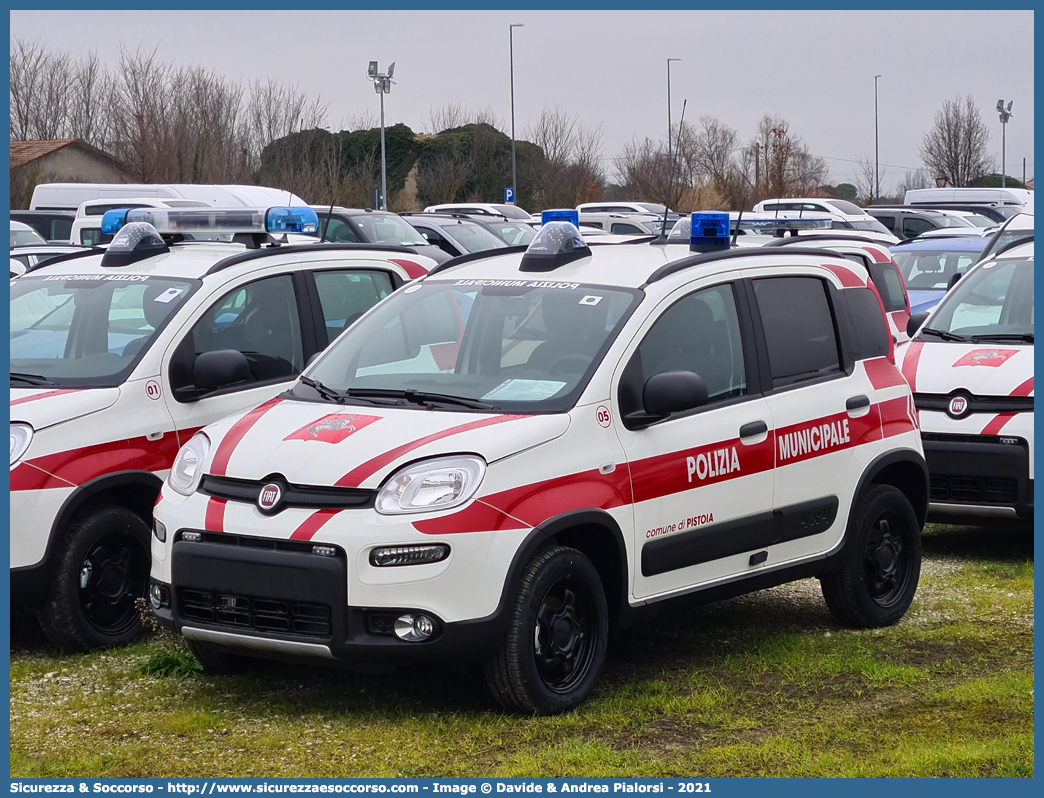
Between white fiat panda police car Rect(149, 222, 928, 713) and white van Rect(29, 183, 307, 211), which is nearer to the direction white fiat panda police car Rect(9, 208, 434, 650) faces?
the white fiat panda police car

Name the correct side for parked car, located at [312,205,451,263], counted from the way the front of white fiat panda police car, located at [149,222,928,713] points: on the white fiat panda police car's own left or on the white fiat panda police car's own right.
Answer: on the white fiat panda police car's own right

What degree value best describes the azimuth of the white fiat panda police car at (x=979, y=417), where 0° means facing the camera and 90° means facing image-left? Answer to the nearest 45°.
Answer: approximately 45°

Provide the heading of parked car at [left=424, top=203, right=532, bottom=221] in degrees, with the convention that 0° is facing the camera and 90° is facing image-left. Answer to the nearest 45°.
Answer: approximately 315°

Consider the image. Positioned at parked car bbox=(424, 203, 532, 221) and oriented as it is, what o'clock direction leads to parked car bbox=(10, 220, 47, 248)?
parked car bbox=(10, 220, 47, 248) is roughly at 2 o'clock from parked car bbox=(424, 203, 532, 221).

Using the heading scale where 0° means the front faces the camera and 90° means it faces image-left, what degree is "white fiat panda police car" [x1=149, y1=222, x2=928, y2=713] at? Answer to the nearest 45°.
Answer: approximately 45°

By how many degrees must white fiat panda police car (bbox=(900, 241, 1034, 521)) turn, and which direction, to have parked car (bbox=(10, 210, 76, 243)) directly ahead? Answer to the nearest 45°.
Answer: approximately 90° to its right

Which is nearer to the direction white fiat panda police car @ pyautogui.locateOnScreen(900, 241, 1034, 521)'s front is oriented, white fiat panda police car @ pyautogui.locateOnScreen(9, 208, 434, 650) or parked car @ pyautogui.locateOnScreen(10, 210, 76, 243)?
the white fiat panda police car

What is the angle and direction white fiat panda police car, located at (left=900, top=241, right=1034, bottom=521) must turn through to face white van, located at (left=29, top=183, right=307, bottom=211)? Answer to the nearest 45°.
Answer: approximately 90° to its right
